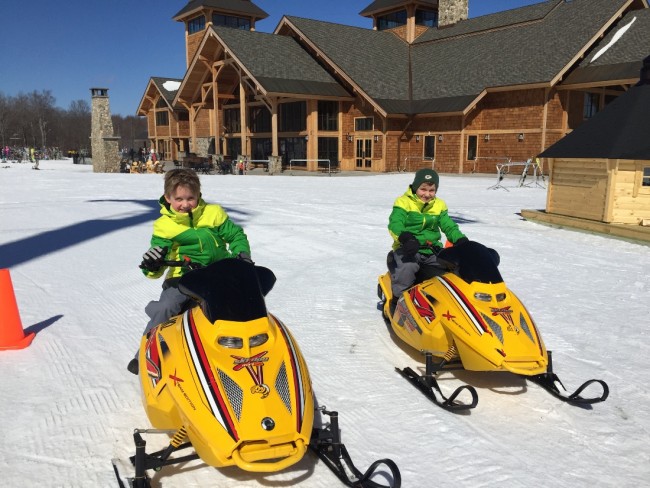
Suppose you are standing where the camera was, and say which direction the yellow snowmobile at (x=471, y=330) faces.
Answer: facing the viewer and to the right of the viewer

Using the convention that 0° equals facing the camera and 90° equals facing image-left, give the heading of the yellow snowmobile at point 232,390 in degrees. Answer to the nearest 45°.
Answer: approximately 315°

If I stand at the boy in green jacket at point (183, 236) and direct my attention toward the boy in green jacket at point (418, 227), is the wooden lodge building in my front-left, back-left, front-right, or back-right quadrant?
front-left

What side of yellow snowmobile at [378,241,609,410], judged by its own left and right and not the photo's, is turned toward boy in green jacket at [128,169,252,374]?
right

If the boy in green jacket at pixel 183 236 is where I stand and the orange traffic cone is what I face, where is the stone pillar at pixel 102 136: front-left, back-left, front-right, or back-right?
front-right

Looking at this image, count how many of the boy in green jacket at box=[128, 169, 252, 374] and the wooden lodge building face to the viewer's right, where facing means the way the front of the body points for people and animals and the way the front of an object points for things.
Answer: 0

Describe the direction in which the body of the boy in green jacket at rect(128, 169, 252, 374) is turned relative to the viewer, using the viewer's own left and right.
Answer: facing the viewer

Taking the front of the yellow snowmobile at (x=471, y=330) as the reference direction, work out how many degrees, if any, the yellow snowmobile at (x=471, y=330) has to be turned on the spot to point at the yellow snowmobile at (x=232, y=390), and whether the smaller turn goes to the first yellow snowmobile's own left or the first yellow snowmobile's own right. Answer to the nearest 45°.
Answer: approximately 90° to the first yellow snowmobile's own right

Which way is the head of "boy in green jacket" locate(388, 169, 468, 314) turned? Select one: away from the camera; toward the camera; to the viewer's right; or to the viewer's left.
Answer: toward the camera

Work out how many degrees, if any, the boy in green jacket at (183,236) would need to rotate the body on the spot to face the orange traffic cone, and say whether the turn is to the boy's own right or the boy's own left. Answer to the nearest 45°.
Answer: approximately 135° to the boy's own right

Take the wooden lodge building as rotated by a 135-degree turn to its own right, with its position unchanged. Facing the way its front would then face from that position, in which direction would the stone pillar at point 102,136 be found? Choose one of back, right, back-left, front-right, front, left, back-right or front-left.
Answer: left

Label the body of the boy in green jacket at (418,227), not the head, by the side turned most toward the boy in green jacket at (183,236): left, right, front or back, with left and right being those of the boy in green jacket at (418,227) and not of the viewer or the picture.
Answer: right

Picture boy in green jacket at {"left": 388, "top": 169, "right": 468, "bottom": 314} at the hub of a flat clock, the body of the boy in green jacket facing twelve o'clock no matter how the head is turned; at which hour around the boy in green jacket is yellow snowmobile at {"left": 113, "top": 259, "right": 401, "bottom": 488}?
The yellow snowmobile is roughly at 2 o'clock from the boy in green jacket.

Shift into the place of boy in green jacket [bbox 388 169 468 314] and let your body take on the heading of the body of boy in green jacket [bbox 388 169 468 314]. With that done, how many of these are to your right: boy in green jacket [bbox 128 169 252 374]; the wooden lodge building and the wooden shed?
1

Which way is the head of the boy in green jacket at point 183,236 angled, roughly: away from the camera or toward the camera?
toward the camera
